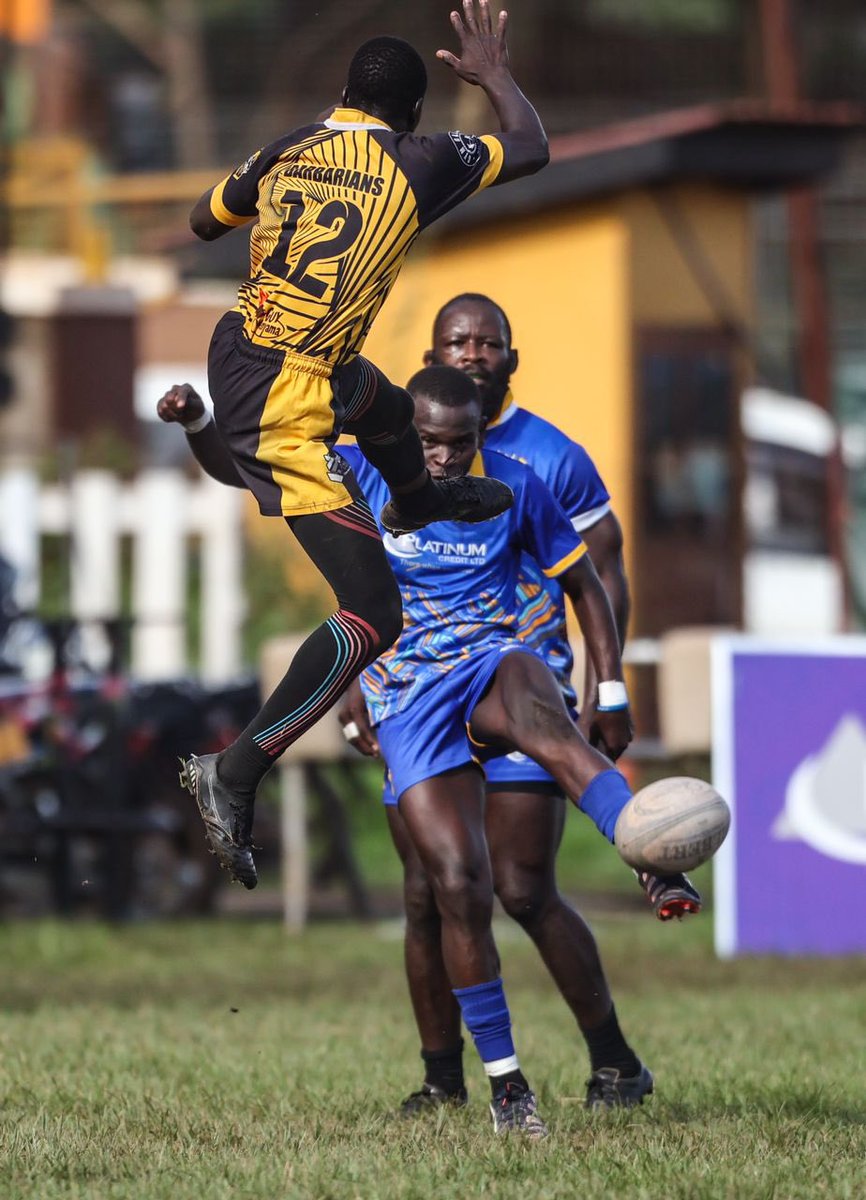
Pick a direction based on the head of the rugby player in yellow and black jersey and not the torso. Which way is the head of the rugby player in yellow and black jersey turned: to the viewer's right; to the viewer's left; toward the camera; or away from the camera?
away from the camera

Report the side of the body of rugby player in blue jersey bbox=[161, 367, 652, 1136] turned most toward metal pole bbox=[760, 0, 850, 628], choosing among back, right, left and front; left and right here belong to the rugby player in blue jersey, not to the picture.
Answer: back

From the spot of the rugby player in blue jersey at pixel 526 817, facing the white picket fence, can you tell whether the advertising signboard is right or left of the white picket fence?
right

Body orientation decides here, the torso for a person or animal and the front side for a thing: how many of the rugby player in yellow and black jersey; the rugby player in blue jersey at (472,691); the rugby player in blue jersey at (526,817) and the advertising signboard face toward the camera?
3

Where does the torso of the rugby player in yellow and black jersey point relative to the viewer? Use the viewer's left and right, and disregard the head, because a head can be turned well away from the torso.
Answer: facing away from the viewer and to the right of the viewer

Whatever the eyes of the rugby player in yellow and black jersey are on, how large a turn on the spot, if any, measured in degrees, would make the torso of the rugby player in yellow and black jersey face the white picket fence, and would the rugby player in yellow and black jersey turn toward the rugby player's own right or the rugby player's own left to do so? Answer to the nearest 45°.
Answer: approximately 45° to the rugby player's own left

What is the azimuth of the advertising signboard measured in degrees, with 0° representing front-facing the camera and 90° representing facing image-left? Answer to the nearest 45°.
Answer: approximately 0°
